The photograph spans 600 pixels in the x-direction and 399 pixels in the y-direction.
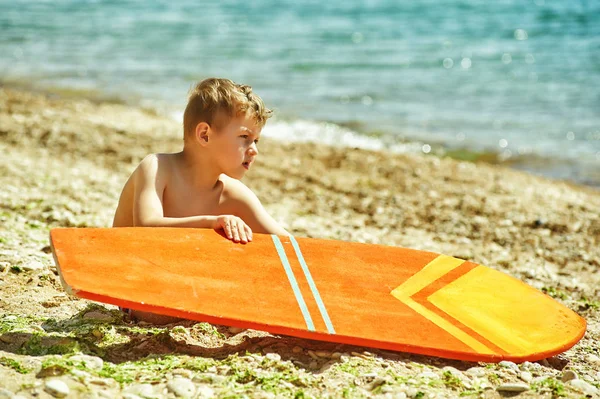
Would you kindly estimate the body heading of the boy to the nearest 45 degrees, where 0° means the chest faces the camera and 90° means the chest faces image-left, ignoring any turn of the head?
approximately 315°

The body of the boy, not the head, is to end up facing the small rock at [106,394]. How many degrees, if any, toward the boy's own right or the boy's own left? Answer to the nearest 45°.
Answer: approximately 45° to the boy's own right

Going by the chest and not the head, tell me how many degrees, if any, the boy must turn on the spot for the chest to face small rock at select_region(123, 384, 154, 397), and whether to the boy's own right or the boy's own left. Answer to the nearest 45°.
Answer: approximately 45° to the boy's own right

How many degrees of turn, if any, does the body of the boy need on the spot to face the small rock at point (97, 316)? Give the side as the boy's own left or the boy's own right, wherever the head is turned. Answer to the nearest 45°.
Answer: approximately 90° to the boy's own right

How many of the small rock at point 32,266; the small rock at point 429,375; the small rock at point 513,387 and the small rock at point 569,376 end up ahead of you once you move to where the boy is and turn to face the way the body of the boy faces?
3

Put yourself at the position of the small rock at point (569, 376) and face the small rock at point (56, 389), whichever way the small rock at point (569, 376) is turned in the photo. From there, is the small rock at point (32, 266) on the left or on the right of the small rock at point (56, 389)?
right

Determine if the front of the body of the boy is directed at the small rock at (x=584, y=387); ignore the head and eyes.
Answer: yes

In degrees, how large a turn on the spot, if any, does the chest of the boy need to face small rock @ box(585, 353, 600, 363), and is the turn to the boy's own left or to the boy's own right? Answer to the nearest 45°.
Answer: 0° — they already face it

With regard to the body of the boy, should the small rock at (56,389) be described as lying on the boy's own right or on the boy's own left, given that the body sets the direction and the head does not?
on the boy's own right

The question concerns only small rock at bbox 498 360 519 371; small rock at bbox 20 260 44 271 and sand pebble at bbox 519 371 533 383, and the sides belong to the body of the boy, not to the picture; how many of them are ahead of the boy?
2

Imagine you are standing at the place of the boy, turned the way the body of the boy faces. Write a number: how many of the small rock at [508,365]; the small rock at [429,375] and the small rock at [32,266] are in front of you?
2

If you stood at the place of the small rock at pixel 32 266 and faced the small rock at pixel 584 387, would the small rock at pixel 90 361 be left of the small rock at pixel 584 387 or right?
right
